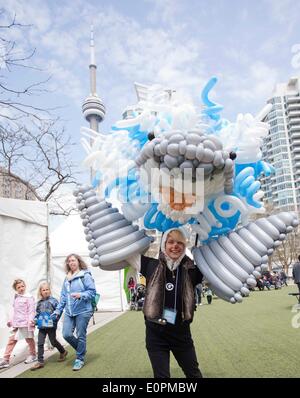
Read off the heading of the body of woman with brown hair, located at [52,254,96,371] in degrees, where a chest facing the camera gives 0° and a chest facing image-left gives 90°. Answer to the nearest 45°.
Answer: approximately 45°

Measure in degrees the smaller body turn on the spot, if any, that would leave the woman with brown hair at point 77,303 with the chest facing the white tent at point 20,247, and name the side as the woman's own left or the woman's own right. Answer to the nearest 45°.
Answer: approximately 90° to the woman's own right

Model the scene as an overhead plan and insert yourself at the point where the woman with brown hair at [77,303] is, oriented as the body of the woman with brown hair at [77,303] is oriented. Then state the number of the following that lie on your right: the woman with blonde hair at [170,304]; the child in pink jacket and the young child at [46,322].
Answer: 2

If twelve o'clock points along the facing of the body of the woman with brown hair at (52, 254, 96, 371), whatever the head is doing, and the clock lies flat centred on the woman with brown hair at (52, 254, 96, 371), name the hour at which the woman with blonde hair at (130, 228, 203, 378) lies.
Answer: the woman with blonde hair at (130, 228, 203, 378) is roughly at 10 o'clock from the woman with brown hair at (52, 254, 96, 371).

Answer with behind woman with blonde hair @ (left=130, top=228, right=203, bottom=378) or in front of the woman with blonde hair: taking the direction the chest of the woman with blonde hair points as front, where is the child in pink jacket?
behind

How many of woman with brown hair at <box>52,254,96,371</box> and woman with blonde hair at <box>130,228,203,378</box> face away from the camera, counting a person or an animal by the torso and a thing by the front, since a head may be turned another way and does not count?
0

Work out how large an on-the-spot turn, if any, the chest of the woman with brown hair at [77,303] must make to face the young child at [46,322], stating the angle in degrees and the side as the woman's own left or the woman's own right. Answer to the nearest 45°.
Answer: approximately 90° to the woman's own right

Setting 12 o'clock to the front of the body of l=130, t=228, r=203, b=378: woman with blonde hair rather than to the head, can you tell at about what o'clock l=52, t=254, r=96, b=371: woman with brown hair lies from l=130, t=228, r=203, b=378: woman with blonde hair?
l=52, t=254, r=96, b=371: woman with brown hair is roughly at 5 o'clock from l=130, t=228, r=203, b=378: woman with blonde hair.

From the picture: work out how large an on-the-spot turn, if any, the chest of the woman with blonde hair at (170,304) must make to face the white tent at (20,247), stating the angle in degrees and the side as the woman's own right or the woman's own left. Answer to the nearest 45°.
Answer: approximately 135° to the woman's own right

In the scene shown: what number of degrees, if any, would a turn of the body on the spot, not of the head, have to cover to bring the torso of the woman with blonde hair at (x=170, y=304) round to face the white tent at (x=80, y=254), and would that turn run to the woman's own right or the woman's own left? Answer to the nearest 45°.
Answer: approximately 180°
